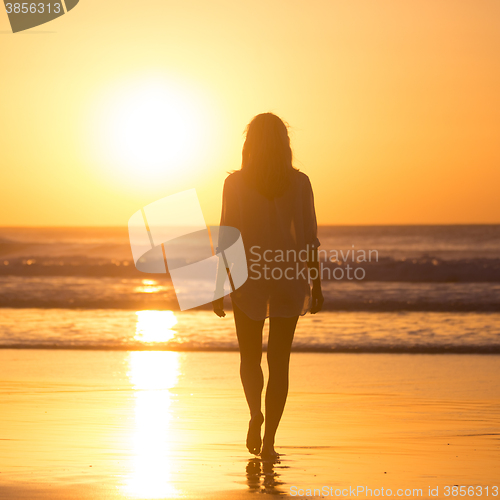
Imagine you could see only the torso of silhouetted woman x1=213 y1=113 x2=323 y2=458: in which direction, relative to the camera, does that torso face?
away from the camera
